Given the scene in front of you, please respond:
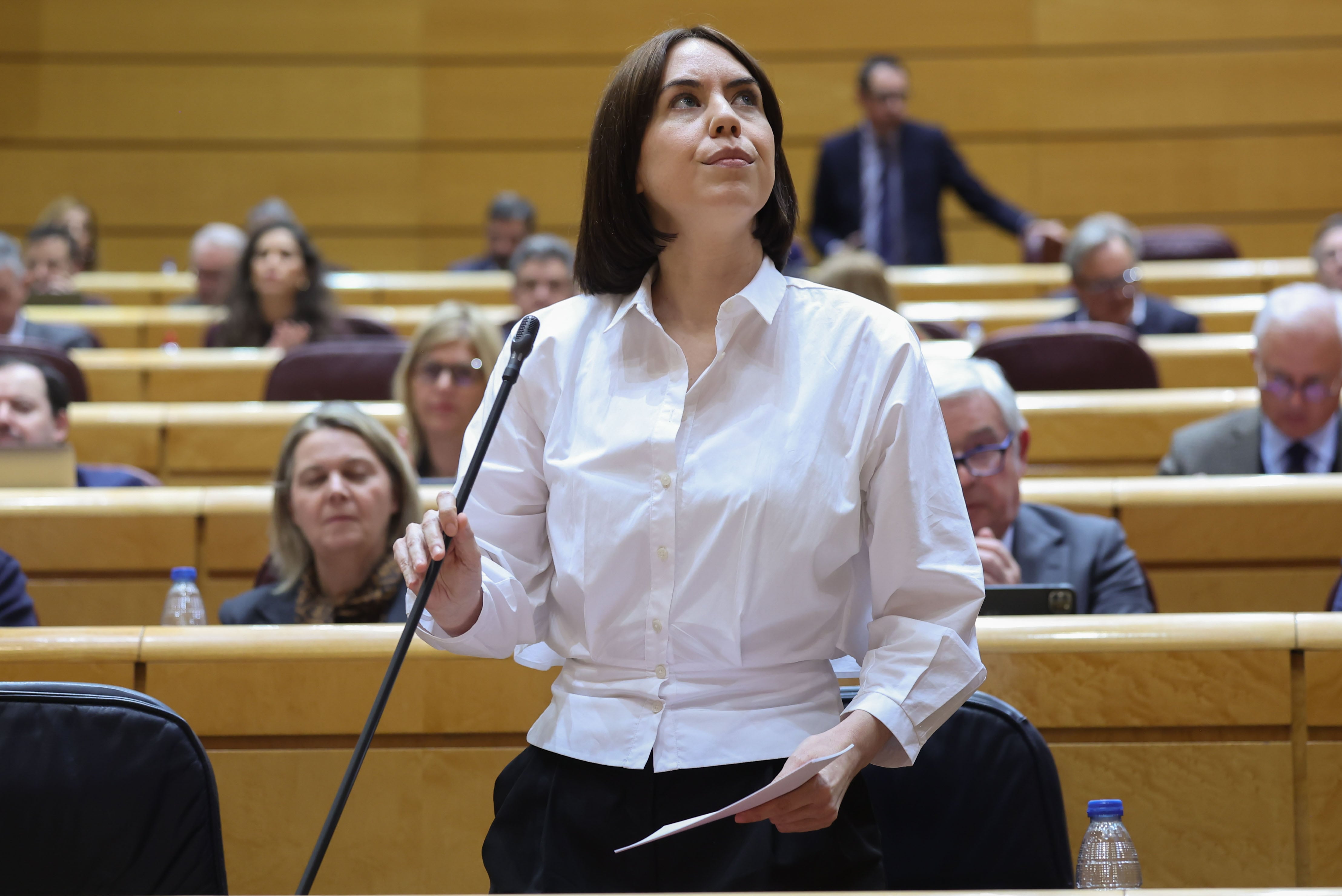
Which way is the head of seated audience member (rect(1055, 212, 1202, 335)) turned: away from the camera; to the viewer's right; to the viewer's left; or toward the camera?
toward the camera

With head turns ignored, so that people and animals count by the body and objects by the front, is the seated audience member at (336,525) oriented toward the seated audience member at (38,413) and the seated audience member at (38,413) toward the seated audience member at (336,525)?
no

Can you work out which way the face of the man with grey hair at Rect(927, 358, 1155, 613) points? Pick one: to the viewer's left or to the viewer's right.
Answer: to the viewer's left

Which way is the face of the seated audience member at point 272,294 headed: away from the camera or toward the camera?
toward the camera

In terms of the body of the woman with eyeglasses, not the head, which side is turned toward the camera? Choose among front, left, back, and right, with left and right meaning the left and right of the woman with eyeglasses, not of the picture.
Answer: front

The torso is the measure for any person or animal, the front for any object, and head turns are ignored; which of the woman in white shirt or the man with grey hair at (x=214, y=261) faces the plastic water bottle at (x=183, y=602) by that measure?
the man with grey hair

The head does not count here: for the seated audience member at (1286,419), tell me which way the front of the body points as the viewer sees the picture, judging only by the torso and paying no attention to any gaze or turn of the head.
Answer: toward the camera

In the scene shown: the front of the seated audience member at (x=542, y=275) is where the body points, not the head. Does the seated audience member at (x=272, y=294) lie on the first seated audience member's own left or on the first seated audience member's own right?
on the first seated audience member's own right

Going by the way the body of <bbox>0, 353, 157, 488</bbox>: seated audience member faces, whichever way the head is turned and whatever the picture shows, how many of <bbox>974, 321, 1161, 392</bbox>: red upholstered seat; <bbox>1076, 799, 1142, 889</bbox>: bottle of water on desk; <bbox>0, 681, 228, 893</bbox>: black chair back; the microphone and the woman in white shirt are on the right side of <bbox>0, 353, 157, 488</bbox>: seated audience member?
0

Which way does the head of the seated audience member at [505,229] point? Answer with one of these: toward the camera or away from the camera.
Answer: toward the camera

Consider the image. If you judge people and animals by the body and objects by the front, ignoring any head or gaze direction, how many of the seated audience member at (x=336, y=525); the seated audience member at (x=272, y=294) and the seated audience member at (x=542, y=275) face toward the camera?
3

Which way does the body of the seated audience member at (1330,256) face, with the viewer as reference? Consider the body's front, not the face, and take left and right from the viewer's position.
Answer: facing the viewer

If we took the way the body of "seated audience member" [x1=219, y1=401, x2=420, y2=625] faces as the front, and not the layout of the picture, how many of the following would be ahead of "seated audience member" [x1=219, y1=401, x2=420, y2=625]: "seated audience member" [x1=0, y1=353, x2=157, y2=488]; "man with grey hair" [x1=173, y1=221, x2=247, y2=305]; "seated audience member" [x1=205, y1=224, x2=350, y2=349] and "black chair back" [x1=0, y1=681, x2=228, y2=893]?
1

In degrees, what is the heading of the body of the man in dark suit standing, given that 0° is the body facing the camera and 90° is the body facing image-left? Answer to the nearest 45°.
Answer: approximately 0°

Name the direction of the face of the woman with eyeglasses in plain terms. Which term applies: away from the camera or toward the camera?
toward the camera

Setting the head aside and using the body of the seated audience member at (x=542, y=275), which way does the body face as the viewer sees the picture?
toward the camera

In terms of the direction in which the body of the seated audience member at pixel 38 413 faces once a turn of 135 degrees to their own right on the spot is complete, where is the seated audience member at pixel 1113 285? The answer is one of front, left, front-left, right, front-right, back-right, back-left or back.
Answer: right
